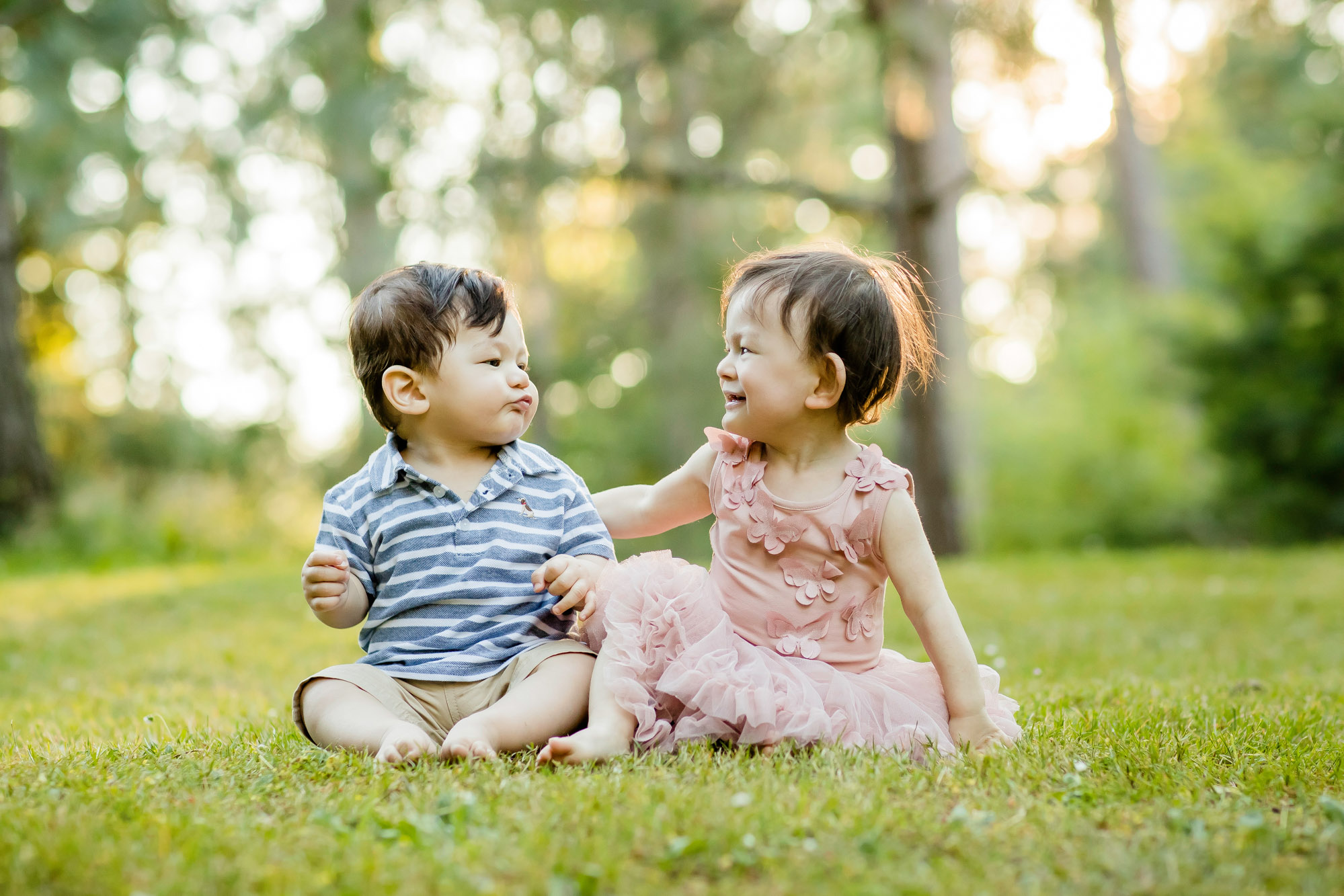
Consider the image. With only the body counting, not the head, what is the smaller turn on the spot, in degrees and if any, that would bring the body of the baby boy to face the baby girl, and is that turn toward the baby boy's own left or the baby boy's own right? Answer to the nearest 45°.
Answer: approximately 90° to the baby boy's own left

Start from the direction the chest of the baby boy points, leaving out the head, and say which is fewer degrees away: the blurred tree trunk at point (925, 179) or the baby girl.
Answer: the baby girl

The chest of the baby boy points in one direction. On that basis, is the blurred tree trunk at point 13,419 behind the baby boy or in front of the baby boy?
behind

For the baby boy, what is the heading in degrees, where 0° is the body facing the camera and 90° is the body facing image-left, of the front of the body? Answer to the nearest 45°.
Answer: approximately 0°

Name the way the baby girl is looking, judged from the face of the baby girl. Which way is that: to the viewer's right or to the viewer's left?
to the viewer's left

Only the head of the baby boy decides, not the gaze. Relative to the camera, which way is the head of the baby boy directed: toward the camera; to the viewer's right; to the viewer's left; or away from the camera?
to the viewer's right

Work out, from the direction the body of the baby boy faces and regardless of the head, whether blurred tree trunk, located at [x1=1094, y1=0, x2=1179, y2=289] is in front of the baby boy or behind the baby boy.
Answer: behind
